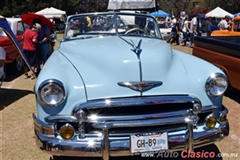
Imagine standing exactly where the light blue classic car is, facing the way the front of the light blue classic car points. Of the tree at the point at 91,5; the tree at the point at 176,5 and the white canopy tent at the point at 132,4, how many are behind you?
3

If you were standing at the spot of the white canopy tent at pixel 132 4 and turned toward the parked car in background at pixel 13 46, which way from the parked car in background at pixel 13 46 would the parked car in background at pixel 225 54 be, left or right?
left

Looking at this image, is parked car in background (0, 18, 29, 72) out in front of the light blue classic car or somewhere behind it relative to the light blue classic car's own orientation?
behind

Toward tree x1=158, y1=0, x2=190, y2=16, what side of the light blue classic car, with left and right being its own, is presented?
back

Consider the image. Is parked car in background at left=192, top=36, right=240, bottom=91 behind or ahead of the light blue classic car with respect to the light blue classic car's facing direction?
behind

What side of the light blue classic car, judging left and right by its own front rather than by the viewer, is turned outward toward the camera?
front
